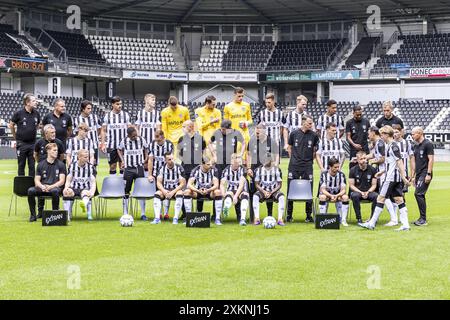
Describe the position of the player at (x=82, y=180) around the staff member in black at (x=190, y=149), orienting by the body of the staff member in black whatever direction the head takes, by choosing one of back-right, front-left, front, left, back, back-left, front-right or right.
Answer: right

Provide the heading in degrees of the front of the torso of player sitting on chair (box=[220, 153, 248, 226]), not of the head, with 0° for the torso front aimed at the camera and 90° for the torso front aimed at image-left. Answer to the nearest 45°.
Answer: approximately 0°

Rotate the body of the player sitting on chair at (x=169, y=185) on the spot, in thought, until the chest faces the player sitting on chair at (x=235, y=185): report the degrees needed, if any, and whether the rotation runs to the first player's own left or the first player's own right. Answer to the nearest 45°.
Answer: approximately 90° to the first player's own left

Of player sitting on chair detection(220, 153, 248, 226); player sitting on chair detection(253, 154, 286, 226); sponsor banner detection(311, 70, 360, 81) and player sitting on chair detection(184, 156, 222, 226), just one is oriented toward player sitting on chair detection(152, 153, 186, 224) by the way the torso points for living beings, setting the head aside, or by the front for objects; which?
the sponsor banner

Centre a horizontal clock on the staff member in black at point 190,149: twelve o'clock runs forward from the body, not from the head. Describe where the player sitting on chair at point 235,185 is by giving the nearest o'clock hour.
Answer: The player sitting on chair is roughly at 10 o'clock from the staff member in black.

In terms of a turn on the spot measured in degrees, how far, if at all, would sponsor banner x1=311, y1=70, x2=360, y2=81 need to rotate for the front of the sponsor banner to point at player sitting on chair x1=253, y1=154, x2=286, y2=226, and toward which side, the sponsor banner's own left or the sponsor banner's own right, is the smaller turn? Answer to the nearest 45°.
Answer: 0° — it already faces them

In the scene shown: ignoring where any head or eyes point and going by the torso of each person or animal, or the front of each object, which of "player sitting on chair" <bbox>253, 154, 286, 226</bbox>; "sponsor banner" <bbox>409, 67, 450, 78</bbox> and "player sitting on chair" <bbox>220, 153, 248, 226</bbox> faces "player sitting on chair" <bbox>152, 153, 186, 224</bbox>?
the sponsor banner

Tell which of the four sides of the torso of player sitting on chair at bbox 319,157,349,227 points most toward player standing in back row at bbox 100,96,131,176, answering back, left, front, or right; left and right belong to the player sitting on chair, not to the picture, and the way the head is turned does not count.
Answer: right

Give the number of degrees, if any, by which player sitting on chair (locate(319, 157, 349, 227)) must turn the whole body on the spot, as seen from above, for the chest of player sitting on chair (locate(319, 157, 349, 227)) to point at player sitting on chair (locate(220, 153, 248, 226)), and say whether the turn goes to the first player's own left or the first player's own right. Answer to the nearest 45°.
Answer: approximately 90° to the first player's own right
